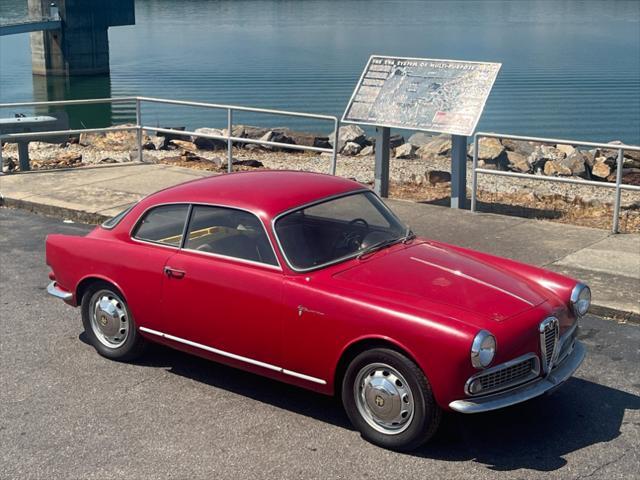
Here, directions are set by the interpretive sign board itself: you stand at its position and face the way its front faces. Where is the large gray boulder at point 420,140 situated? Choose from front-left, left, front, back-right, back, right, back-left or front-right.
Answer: back-right

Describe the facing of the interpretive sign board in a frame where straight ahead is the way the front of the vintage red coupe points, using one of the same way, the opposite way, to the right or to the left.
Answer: to the right

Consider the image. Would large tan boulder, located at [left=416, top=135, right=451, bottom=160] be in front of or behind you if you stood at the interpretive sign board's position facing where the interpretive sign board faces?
behind

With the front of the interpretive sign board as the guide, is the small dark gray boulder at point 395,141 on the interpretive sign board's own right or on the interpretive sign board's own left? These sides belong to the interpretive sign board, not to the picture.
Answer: on the interpretive sign board's own right

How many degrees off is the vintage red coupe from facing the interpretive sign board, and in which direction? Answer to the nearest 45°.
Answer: approximately 135° to its left

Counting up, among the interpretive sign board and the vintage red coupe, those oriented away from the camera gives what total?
0

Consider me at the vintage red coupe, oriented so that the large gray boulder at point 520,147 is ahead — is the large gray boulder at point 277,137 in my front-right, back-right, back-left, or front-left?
front-left

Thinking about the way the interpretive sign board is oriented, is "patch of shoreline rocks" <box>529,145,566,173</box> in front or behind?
behind

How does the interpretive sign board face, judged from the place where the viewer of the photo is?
facing the viewer and to the left of the viewer

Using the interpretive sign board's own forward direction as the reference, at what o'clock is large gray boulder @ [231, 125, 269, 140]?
The large gray boulder is roughly at 4 o'clock from the interpretive sign board.

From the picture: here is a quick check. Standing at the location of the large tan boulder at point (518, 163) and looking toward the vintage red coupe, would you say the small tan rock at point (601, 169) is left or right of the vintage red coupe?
left

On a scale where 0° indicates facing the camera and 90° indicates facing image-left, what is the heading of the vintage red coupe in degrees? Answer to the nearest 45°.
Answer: approximately 315°

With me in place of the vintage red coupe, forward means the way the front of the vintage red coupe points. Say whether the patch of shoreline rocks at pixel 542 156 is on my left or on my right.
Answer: on my left

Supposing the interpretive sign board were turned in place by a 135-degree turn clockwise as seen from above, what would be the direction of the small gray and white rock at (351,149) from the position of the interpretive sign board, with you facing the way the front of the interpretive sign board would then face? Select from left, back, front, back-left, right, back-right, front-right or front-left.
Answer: front
